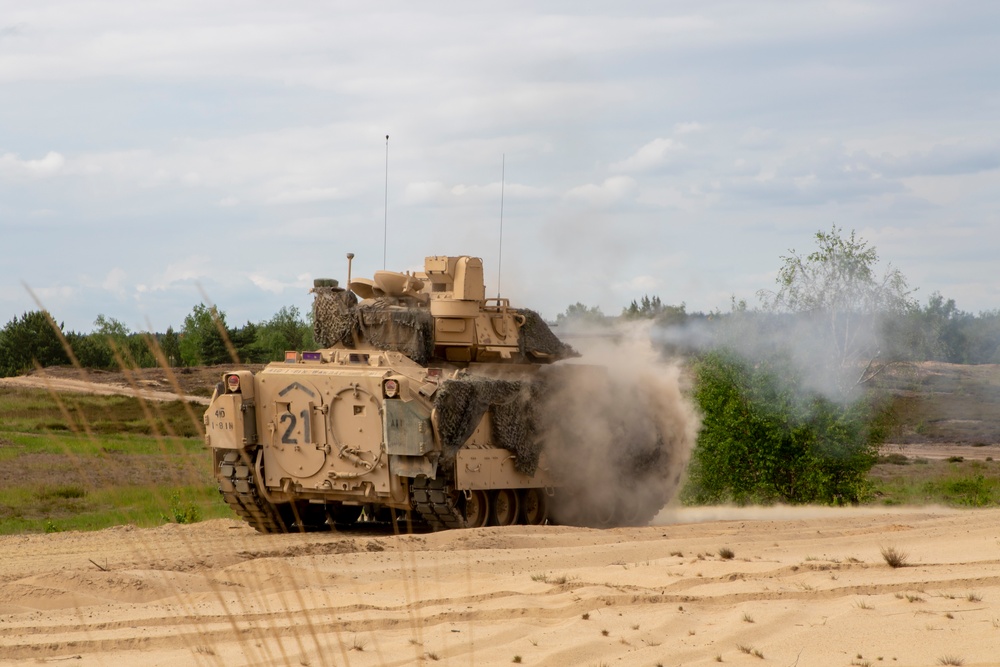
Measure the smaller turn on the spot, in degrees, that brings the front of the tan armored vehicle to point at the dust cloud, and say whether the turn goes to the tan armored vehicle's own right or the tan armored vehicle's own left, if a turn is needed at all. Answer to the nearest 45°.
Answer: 0° — it already faces it

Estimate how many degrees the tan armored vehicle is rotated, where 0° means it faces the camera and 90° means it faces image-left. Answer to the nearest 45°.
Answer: approximately 225°

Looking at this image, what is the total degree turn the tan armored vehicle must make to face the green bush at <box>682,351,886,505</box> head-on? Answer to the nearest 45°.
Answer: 0° — it already faces it
